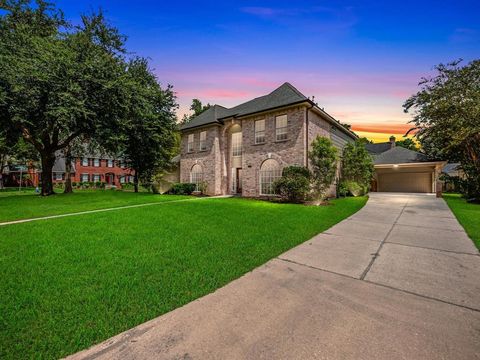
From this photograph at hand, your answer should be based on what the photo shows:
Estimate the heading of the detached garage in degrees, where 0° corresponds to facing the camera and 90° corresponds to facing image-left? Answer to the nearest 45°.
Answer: approximately 0°

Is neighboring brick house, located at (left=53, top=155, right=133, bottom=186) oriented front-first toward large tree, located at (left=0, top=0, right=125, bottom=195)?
yes

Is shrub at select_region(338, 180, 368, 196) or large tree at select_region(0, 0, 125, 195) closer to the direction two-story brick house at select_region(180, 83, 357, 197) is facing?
the large tree

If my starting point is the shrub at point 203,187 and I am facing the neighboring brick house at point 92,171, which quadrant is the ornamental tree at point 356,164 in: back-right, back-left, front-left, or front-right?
back-right

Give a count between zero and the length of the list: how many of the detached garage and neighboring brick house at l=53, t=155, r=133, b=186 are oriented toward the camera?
2
